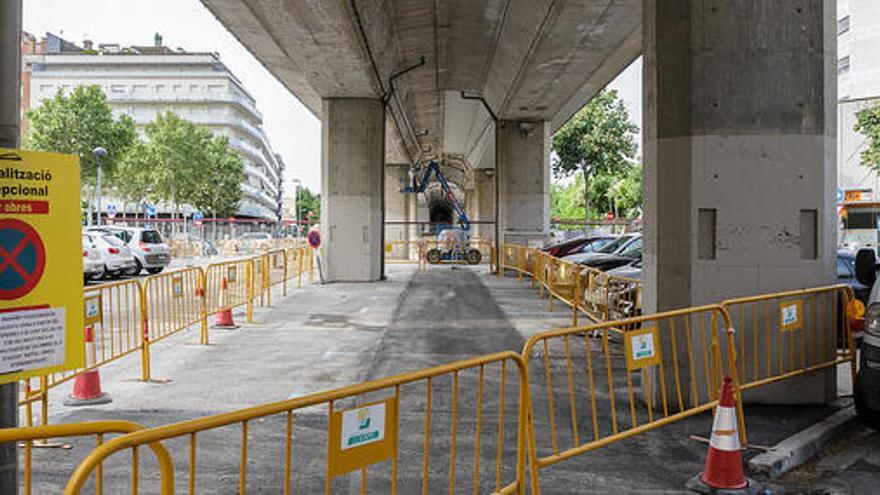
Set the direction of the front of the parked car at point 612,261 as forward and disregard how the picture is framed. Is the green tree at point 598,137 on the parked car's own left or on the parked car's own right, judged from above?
on the parked car's own right

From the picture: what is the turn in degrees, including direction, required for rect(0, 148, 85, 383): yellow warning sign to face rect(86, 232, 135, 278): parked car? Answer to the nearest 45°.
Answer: approximately 135° to its left

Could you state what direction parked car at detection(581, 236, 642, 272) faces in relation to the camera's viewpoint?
facing the viewer and to the left of the viewer
